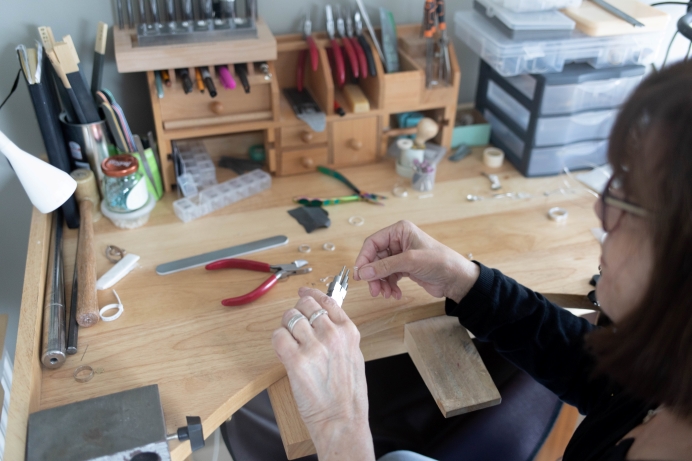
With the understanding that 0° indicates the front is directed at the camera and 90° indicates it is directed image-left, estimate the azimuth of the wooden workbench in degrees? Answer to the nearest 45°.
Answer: approximately 0°

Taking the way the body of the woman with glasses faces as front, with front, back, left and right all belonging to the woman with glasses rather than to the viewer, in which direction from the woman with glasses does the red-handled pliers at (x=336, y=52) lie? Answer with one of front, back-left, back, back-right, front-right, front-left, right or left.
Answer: front-right

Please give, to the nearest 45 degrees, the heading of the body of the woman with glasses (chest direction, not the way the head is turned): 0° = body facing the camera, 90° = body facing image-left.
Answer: approximately 90°
